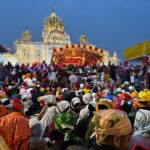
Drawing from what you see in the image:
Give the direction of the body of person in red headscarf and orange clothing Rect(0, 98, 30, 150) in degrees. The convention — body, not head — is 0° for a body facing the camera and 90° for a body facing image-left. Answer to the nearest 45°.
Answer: approximately 180°

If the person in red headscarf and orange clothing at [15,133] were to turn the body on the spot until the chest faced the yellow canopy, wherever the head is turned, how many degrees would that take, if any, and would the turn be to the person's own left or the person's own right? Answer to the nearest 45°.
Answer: approximately 45° to the person's own right

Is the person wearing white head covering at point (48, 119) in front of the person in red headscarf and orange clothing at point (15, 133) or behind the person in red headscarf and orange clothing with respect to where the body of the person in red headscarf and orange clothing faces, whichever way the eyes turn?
in front
